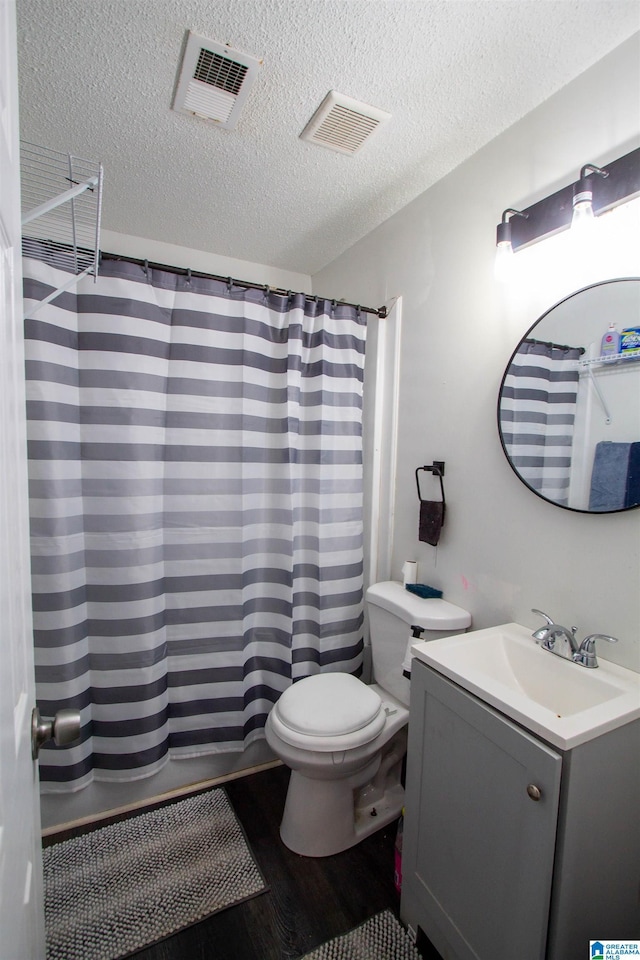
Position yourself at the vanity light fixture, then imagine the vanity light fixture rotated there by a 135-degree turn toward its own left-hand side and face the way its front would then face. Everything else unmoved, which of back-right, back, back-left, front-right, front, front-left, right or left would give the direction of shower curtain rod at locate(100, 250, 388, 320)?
back

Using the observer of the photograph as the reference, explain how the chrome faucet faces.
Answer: facing the viewer and to the left of the viewer

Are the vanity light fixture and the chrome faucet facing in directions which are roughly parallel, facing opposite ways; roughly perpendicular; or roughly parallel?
roughly parallel

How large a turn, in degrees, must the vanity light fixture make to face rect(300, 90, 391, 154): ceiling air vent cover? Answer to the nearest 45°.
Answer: approximately 45° to its right

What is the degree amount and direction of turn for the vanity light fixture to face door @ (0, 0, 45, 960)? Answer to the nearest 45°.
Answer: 0° — it already faces it

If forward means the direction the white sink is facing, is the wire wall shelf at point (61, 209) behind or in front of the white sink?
in front

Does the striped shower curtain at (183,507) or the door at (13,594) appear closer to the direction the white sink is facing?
the door

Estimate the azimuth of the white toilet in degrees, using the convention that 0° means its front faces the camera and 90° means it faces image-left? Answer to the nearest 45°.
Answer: approximately 45°

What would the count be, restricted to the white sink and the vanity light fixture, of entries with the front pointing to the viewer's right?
0

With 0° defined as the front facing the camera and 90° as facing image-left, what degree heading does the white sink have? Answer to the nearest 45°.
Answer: approximately 45°

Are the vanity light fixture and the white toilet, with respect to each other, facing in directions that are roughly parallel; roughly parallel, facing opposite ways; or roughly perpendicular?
roughly parallel

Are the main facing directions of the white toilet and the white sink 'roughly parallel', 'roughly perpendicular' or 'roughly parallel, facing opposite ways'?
roughly parallel
